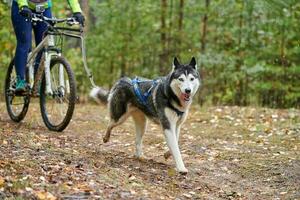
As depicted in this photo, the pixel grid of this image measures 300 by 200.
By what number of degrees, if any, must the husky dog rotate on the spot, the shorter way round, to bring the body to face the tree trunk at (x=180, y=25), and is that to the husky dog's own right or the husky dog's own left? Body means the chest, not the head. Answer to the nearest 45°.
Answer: approximately 135° to the husky dog's own left

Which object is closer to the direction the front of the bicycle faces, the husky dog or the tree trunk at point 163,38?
the husky dog

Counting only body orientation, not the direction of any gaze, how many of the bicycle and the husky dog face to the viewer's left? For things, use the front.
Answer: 0

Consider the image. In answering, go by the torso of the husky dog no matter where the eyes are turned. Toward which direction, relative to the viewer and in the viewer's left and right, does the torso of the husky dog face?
facing the viewer and to the right of the viewer

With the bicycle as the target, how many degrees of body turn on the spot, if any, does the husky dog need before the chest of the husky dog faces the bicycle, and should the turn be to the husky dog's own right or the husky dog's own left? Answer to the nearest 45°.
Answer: approximately 180°

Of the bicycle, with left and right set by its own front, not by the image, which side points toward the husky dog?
front

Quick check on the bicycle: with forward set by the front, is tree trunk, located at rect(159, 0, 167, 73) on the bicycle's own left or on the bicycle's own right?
on the bicycle's own left

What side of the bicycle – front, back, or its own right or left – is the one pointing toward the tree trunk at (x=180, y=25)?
left
